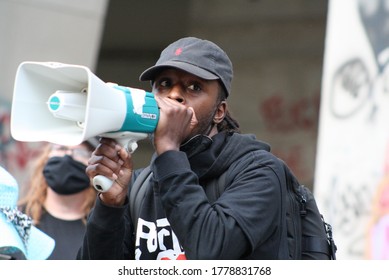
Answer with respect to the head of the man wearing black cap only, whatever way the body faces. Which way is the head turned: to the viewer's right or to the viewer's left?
to the viewer's left

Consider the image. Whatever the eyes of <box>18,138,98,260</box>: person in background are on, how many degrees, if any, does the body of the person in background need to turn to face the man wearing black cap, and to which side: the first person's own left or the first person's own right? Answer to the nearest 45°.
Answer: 0° — they already face them

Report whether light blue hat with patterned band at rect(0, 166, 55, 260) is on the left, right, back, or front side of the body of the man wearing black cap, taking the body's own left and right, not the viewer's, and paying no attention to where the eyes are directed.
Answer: right

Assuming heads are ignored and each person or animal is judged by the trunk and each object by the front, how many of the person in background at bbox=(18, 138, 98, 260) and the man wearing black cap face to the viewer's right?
0

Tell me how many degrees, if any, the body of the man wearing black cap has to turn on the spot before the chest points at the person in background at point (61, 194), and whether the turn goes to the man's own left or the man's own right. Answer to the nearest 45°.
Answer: approximately 135° to the man's own right

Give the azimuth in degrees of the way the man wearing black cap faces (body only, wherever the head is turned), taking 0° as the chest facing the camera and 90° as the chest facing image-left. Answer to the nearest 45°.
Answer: approximately 45°
